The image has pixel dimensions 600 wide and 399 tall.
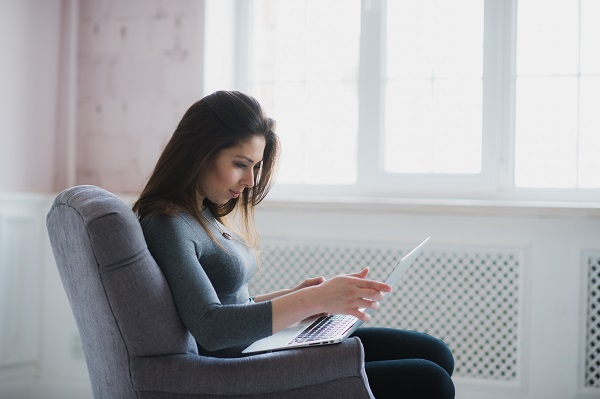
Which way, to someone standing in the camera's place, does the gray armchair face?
facing to the right of the viewer

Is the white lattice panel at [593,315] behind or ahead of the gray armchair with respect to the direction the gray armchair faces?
ahead

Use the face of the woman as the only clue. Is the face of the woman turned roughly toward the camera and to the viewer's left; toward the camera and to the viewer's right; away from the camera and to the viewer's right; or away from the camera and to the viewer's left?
toward the camera and to the viewer's right

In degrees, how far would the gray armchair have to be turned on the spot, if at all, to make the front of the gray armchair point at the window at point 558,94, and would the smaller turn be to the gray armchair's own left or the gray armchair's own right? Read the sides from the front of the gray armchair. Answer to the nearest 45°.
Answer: approximately 45° to the gray armchair's own left

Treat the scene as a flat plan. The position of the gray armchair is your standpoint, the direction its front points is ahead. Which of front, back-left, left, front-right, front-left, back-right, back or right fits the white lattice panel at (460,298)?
front-left

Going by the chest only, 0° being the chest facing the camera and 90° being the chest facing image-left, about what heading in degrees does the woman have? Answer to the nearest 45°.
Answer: approximately 270°

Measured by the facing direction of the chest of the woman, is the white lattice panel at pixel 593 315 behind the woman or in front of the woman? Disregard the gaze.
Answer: in front
